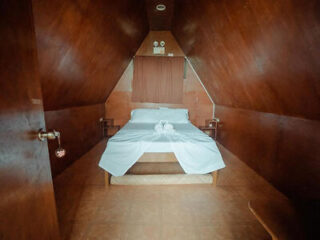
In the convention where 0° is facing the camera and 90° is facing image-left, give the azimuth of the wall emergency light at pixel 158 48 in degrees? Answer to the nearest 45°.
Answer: approximately 0°

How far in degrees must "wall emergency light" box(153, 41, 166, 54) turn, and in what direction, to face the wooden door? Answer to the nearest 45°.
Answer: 0° — it already faces it

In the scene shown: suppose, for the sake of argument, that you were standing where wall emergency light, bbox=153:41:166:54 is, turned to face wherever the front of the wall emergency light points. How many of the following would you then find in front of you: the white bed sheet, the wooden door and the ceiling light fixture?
3

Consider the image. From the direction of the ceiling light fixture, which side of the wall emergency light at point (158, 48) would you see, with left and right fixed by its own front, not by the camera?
front

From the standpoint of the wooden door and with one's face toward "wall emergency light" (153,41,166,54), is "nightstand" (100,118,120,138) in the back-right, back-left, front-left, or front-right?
front-left

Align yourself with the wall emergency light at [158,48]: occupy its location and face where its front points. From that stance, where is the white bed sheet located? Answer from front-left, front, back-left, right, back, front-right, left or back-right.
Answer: front

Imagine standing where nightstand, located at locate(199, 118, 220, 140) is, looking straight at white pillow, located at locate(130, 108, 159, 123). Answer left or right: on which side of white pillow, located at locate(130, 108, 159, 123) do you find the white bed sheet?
left
